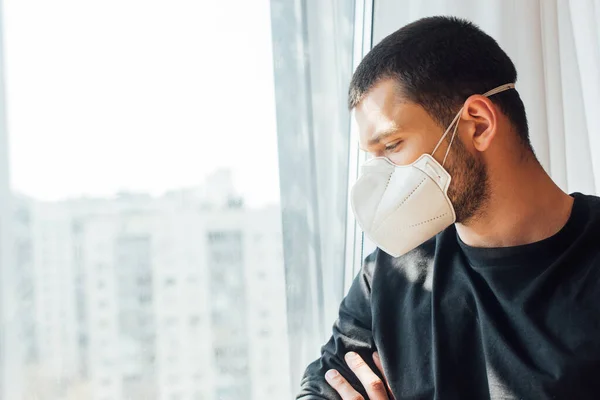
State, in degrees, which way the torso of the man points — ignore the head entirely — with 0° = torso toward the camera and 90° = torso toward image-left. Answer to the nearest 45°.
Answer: approximately 45°

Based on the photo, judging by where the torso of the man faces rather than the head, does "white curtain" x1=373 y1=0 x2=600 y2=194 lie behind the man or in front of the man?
behind

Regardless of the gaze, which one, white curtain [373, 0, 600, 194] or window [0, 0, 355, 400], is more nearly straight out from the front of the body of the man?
the window

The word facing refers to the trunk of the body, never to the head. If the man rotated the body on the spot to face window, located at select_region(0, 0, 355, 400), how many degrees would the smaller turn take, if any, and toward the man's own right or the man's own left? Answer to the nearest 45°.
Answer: approximately 45° to the man's own right

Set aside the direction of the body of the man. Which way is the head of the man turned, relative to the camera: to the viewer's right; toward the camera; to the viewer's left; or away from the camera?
to the viewer's left
